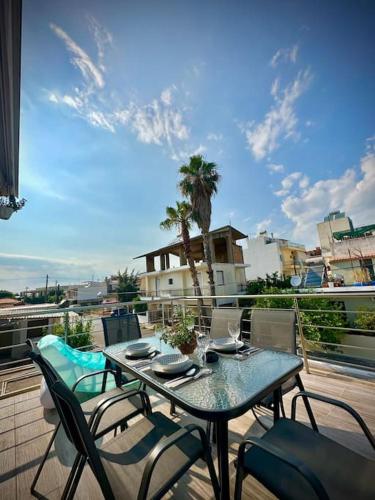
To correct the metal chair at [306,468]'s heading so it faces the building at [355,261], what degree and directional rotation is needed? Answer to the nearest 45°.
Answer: approximately 45° to its right

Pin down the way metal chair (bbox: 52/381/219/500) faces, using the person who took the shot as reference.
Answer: facing away from the viewer and to the right of the viewer

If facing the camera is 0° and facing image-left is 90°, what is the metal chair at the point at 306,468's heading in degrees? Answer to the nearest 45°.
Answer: approximately 135°

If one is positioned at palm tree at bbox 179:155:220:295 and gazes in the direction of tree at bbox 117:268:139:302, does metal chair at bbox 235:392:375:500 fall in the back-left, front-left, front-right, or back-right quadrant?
back-left

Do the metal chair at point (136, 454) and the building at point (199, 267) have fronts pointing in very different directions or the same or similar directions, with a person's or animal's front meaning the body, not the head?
very different directions

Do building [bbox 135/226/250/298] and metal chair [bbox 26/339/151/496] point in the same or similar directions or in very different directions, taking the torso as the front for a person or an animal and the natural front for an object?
very different directions

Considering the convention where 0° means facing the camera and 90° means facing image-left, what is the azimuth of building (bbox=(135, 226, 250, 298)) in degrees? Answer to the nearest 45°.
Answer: approximately 45°

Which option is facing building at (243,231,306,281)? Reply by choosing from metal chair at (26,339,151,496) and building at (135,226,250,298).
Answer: the metal chair
